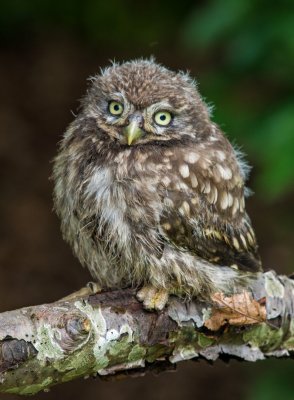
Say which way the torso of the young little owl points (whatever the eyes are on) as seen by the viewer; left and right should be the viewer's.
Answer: facing the viewer and to the left of the viewer
